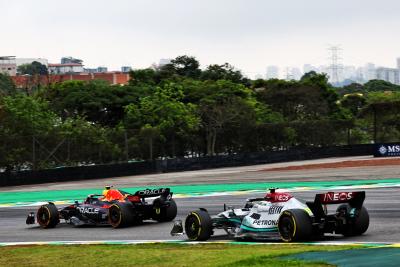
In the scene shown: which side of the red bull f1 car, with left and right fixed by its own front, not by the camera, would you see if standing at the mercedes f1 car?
back

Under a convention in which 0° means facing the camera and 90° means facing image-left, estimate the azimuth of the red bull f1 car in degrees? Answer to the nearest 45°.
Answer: approximately 135°

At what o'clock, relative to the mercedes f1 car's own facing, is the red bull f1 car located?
The red bull f1 car is roughly at 12 o'clock from the mercedes f1 car.

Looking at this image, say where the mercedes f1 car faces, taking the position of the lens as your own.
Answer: facing away from the viewer and to the left of the viewer

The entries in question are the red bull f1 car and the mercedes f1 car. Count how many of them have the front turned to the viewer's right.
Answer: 0
